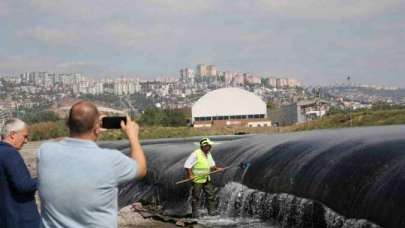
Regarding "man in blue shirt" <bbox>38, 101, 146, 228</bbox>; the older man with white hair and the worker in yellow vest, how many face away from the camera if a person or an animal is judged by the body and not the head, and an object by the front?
1

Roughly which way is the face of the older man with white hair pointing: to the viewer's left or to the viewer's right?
to the viewer's right

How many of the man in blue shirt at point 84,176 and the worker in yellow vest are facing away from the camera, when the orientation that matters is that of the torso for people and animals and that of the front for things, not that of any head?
1

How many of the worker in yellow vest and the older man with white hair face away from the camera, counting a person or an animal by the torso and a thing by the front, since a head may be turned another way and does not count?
0

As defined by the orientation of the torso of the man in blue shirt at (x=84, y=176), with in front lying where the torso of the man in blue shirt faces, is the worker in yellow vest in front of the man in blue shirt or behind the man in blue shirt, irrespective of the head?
in front

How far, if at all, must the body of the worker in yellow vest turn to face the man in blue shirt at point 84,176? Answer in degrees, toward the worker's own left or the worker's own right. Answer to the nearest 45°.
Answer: approximately 45° to the worker's own right

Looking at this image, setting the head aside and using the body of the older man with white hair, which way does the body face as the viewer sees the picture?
to the viewer's right

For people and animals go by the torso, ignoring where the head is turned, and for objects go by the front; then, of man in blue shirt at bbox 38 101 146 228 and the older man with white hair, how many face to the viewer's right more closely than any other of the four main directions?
1

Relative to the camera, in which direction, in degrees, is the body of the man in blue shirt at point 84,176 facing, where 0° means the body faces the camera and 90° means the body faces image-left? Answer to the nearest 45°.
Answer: approximately 180°

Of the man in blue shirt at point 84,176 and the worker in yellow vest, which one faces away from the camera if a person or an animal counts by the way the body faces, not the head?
the man in blue shirt

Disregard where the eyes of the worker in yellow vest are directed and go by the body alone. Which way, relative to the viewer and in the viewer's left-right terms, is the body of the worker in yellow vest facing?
facing the viewer and to the right of the viewer
